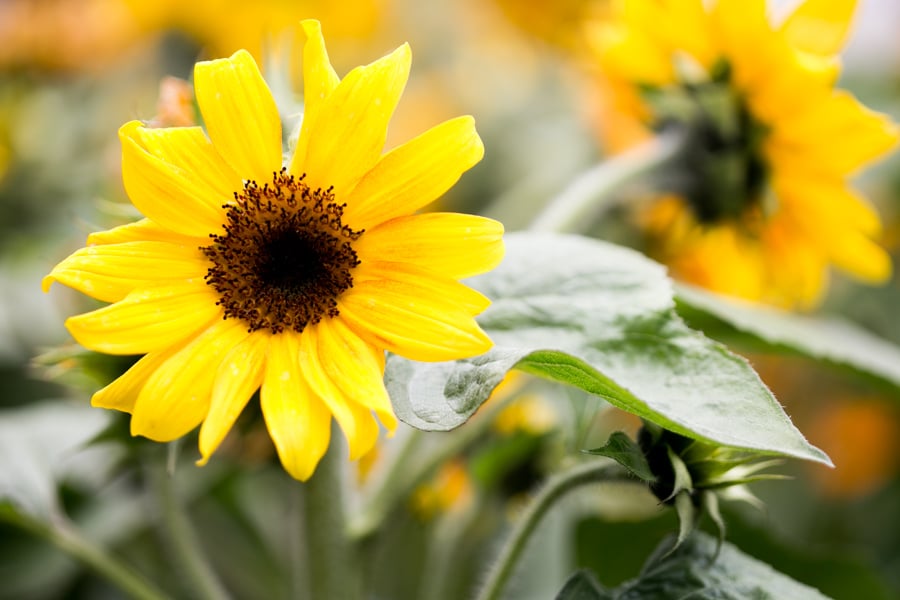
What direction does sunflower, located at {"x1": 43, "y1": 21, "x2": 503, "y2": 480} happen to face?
toward the camera

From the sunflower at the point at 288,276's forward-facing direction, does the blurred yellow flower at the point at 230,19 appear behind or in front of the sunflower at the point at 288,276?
behind

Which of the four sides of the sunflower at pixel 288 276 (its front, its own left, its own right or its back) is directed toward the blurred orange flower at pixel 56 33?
back

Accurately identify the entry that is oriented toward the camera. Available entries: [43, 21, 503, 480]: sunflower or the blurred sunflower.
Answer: the sunflower
